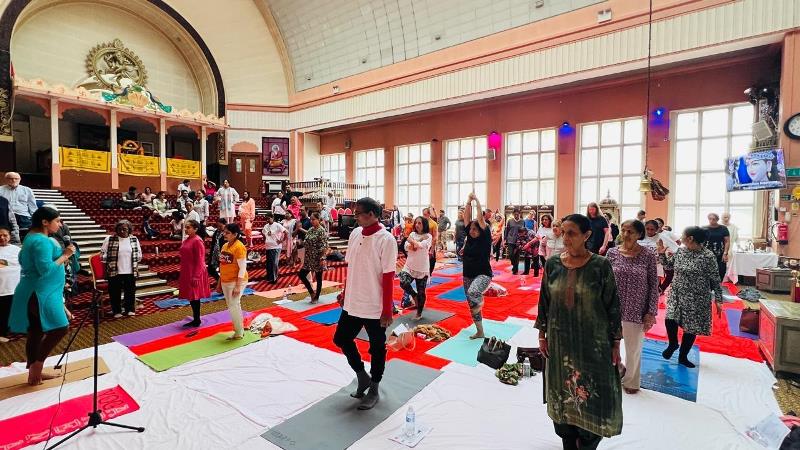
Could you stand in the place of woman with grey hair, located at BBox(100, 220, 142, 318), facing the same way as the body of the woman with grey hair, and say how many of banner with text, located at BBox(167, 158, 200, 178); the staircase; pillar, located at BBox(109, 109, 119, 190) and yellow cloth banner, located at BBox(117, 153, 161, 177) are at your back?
4

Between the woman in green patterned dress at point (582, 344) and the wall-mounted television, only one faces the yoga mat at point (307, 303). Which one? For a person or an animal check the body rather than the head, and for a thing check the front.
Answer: the wall-mounted television

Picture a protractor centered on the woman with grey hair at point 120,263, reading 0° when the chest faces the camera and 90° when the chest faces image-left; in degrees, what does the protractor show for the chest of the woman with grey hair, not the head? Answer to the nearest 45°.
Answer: approximately 0°

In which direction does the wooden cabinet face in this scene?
to the viewer's left

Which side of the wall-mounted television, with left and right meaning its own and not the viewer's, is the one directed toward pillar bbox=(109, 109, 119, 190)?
front

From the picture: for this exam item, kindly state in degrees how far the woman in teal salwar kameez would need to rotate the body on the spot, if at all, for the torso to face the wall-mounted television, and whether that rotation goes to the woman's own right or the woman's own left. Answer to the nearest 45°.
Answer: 0° — they already face it

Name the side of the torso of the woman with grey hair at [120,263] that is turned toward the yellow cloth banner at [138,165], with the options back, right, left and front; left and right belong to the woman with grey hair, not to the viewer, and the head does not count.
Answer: back

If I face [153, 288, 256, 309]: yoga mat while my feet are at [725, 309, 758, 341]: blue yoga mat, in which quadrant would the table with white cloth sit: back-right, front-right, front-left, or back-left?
back-right

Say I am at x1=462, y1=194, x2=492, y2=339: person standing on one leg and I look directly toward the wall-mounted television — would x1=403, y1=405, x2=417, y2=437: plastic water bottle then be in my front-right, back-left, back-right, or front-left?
back-right

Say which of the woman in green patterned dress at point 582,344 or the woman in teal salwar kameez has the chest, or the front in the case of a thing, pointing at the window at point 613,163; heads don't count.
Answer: the woman in teal salwar kameez
